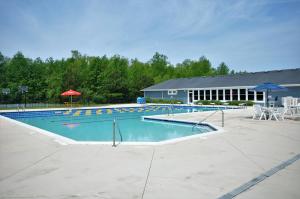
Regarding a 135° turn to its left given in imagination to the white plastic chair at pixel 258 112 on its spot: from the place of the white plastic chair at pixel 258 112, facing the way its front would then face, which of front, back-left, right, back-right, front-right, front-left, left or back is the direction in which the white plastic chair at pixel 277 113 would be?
back

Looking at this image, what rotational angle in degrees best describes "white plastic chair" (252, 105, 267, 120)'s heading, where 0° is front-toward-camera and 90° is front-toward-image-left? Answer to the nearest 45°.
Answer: approximately 225°
